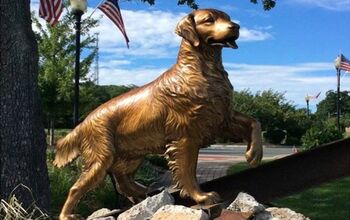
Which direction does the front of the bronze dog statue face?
to the viewer's right

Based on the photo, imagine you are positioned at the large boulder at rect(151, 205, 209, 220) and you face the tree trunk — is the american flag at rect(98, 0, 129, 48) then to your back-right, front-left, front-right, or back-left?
front-right

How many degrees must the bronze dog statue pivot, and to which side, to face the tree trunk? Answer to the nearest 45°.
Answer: approximately 135° to its left

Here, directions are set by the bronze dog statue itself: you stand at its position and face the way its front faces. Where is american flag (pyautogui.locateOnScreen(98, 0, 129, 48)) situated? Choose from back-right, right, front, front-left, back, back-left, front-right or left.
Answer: left

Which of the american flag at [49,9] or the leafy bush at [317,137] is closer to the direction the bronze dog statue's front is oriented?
the leafy bush

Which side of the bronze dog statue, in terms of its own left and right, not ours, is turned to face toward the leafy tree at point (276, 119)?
left

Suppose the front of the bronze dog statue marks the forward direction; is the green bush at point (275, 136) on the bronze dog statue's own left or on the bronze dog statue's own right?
on the bronze dog statue's own left

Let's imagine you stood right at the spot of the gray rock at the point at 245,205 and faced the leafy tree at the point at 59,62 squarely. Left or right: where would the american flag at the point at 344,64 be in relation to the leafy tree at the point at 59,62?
right

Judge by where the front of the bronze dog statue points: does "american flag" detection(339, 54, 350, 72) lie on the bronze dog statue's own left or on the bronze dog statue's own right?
on the bronze dog statue's own left

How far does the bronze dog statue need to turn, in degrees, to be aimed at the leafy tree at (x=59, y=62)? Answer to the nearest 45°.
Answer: approximately 90° to its left
